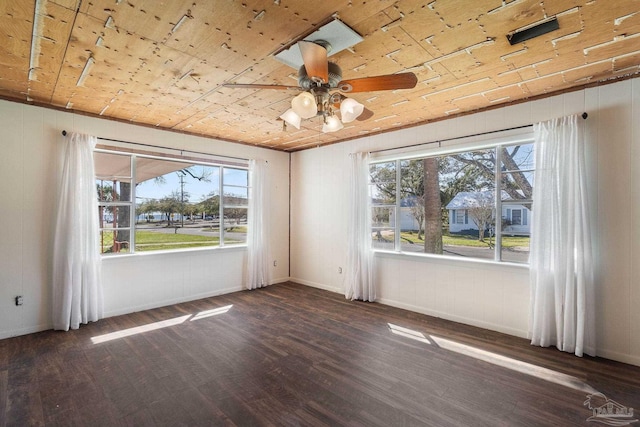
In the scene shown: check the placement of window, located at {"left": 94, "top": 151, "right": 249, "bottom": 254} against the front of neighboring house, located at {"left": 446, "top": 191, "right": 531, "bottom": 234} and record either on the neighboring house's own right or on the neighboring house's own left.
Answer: on the neighboring house's own right

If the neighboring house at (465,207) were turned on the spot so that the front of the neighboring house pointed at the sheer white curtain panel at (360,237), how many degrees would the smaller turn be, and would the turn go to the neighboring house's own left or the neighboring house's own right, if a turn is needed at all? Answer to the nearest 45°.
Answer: approximately 45° to the neighboring house's own right

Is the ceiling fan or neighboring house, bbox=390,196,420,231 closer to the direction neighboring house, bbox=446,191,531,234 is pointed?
the ceiling fan

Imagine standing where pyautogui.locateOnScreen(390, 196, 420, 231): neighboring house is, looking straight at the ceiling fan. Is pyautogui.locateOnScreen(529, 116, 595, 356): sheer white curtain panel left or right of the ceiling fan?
left

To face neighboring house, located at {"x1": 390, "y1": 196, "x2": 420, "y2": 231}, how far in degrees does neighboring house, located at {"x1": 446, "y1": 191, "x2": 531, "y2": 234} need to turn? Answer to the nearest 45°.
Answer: approximately 45° to its right

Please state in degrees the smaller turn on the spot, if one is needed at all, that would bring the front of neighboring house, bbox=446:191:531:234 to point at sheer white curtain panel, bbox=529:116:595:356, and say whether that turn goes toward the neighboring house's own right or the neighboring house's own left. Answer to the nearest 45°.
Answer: approximately 45° to the neighboring house's own left

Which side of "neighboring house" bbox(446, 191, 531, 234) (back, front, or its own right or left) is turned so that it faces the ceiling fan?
front

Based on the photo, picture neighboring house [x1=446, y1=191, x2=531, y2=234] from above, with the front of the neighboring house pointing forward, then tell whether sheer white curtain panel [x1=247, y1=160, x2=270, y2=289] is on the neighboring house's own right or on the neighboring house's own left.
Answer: on the neighboring house's own right

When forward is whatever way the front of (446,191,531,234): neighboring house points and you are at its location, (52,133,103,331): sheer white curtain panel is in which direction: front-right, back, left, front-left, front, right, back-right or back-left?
front-right

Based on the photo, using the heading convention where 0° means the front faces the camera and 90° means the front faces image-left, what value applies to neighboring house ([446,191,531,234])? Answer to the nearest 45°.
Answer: approximately 0°
